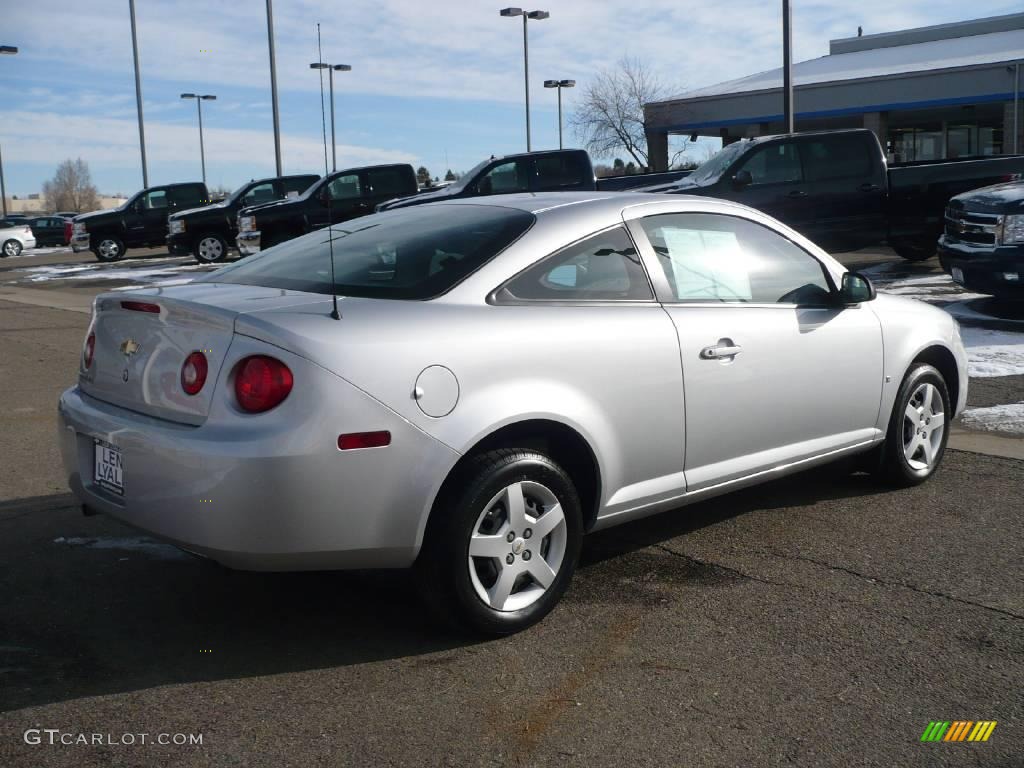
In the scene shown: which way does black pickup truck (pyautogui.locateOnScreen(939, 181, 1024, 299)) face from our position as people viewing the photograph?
facing the viewer and to the left of the viewer

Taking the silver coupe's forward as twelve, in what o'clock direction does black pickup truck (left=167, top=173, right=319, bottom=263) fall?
The black pickup truck is roughly at 10 o'clock from the silver coupe.

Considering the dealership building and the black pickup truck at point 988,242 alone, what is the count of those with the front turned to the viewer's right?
0

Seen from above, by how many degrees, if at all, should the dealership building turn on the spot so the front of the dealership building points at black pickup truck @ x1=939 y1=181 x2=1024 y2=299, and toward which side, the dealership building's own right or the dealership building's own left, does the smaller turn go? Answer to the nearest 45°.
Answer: approximately 45° to the dealership building's own left

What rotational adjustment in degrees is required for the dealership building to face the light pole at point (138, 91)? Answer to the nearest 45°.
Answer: approximately 45° to its right

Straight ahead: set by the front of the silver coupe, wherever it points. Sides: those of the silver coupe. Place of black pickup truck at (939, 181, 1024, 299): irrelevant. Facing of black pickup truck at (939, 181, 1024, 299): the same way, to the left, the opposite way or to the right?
the opposite way

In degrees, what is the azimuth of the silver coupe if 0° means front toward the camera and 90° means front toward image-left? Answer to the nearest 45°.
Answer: approximately 225°
